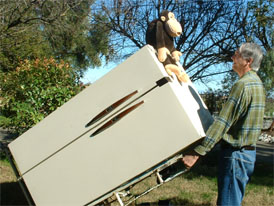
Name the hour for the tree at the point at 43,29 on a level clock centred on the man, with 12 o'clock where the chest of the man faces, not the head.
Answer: The tree is roughly at 2 o'clock from the man.

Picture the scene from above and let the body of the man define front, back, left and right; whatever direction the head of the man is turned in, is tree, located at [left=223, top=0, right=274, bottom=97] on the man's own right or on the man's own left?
on the man's own right

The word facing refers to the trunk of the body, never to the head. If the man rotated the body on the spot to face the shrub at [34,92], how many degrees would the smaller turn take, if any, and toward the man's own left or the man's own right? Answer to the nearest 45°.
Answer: approximately 45° to the man's own right

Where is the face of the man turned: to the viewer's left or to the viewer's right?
to the viewer's left

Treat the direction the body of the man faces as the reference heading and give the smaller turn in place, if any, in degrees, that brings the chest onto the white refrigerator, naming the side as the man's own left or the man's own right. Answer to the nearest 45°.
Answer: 0° — they already face it

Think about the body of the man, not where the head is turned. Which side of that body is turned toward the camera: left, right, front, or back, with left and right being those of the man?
left

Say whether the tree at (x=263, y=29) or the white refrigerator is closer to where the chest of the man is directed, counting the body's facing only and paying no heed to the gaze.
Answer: the white refrigerator
